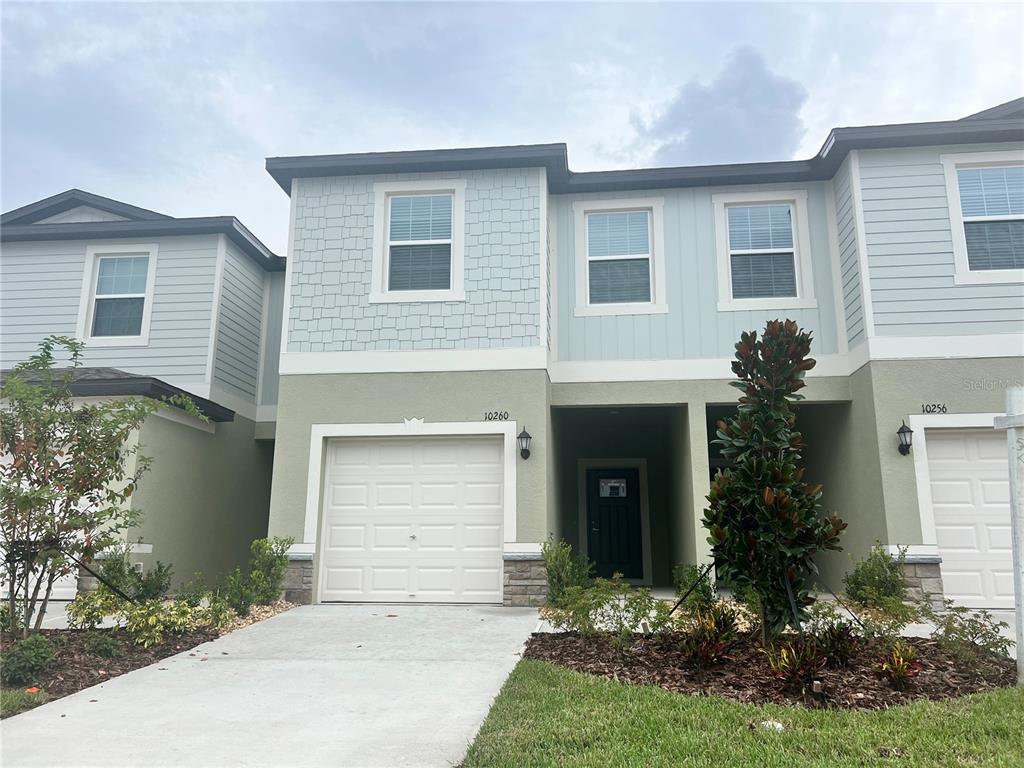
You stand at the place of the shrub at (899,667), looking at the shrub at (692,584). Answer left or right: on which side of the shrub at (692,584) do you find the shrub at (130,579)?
left

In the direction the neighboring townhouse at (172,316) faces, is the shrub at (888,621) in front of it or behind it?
in front

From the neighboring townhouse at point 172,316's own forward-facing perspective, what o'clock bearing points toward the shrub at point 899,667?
The shrub is roughly at 11 o'clock from the neighboring townhouse.

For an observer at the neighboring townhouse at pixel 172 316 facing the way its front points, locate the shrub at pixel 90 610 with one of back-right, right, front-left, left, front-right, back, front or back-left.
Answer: front

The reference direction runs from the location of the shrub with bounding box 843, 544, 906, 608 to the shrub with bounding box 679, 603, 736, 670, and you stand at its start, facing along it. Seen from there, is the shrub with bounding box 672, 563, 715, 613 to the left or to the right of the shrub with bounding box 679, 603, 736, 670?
right

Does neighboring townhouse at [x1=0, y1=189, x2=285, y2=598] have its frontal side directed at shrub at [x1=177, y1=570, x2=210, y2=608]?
yes

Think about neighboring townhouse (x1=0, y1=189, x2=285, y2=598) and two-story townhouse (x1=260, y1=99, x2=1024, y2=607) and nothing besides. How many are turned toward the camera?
2

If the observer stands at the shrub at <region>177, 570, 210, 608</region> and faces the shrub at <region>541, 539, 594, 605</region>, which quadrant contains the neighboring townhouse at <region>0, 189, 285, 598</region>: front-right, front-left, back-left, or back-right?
back-left

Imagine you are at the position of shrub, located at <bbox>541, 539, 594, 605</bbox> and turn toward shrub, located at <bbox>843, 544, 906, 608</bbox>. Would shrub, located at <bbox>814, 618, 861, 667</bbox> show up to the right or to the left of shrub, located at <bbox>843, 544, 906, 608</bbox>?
right

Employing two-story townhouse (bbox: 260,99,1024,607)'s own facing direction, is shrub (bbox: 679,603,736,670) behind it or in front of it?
in front

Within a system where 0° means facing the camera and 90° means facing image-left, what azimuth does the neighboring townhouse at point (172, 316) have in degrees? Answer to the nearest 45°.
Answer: approximately 0°

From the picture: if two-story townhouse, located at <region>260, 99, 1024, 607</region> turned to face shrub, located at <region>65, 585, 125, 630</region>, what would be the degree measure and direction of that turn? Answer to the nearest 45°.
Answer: approximately 45° to its right

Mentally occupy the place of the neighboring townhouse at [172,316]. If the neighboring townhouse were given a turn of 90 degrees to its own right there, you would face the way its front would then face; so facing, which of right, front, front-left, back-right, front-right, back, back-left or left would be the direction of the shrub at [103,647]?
left

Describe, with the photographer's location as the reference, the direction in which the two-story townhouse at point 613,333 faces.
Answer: facing the viewer
